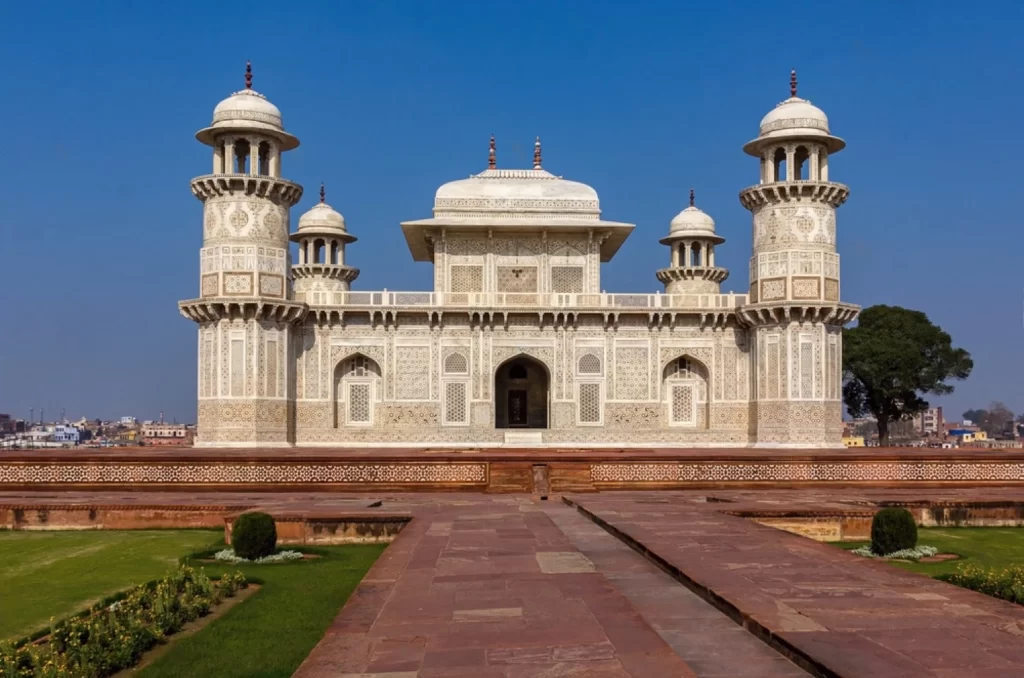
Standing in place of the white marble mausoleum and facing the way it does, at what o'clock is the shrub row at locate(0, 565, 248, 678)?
The shrub row is roughly at 12 o'clock from the white marble mausoleum.

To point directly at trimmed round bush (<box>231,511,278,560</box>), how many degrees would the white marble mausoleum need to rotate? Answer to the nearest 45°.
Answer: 0° — it already faces it

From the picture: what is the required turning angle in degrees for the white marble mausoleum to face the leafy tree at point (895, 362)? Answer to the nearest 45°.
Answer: approximately 135° to its left

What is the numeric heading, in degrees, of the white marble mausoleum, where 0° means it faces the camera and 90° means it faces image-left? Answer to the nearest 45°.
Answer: approximately 0°
